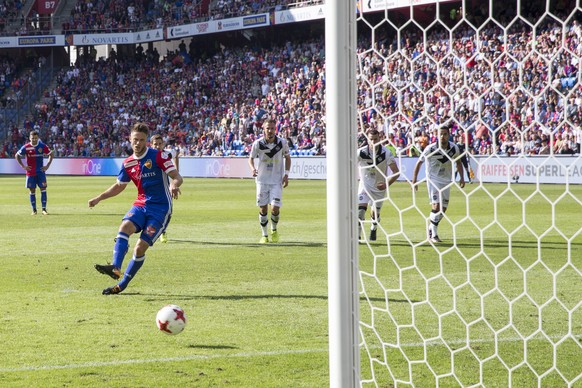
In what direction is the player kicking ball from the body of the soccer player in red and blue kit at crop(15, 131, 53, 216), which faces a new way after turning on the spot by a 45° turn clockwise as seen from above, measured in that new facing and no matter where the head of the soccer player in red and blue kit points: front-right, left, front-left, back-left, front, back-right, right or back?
front-left

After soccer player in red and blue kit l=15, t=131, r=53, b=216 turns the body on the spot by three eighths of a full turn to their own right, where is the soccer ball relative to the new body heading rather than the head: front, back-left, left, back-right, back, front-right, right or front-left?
back-left

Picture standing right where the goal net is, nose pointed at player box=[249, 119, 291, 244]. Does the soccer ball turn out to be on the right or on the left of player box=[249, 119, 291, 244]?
left

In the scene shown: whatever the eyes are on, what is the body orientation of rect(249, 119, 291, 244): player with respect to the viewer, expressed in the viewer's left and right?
facing the viewer

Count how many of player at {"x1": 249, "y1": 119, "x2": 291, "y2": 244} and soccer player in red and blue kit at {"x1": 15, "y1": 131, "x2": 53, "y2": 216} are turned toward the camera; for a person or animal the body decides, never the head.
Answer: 2

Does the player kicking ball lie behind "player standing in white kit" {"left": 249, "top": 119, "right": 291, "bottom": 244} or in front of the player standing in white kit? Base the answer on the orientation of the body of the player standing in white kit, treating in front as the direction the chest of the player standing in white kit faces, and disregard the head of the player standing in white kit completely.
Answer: in front

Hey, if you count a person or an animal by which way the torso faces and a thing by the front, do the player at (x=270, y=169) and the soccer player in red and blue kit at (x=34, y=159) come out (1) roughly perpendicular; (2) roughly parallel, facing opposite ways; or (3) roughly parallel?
roughly parallel

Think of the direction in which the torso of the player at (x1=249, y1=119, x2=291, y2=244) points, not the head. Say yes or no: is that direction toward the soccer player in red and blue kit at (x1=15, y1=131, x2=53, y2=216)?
no

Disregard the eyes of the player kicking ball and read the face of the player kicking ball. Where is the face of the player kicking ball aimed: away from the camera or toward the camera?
toward the camera

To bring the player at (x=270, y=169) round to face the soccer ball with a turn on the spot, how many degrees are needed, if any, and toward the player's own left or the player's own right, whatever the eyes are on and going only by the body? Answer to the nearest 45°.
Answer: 0° — they already face it
